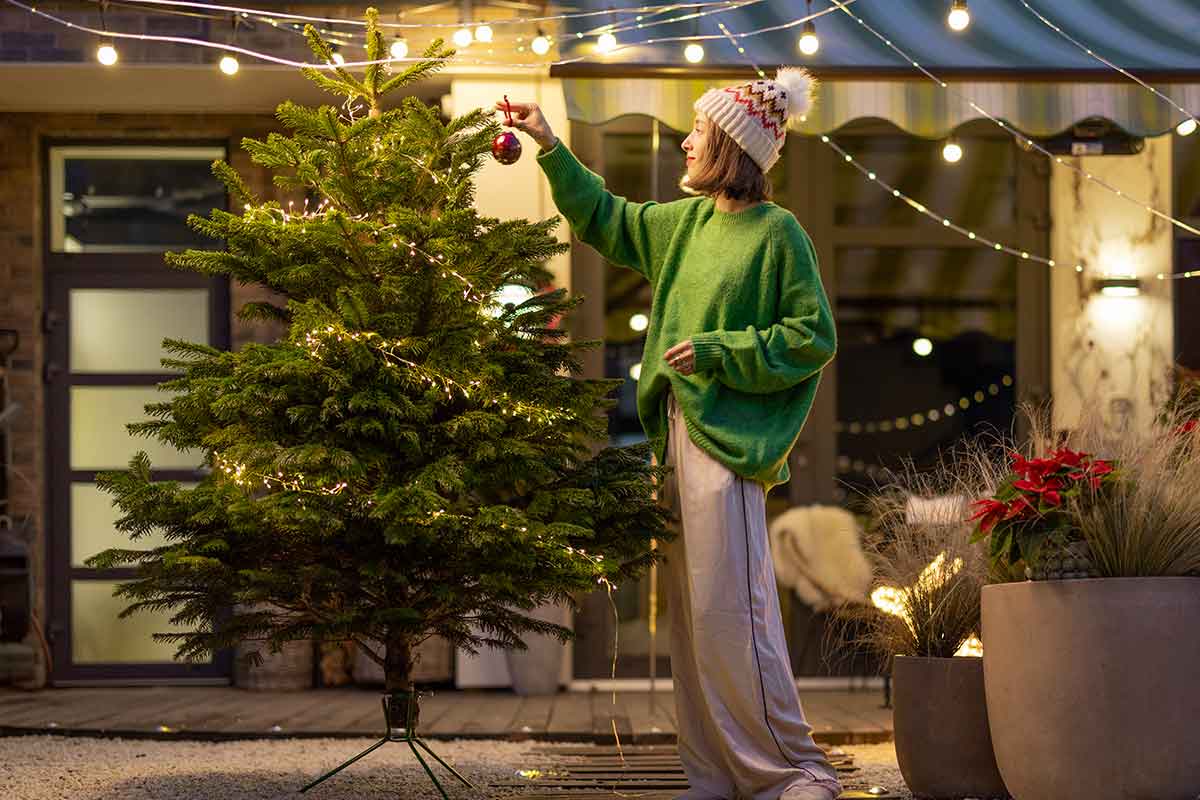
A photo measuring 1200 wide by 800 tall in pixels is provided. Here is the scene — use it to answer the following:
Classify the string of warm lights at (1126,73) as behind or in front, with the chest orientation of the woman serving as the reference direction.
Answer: behind

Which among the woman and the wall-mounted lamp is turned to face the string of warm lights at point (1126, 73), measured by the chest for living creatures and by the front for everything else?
the wall-mounted lamp

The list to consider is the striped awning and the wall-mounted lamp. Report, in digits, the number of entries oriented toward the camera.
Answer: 2

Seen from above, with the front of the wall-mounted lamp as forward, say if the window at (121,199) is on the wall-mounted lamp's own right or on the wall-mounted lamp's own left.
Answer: on the wall-mounted lamp's own right

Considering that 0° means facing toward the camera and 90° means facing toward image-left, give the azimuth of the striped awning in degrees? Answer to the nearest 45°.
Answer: approximately 0°

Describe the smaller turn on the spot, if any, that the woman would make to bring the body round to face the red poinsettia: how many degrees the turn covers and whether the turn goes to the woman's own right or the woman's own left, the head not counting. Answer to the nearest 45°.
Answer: approximately 135° to the woman's own left

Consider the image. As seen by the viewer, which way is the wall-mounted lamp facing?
toward the camera

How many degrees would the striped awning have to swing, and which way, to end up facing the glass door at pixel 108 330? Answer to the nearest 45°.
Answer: approximately 90° to its right

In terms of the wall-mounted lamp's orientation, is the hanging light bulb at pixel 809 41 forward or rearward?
forward

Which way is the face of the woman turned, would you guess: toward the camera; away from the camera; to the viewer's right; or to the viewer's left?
to the viewer's left
